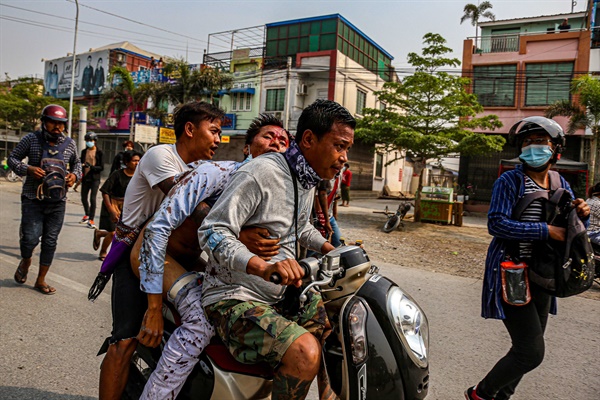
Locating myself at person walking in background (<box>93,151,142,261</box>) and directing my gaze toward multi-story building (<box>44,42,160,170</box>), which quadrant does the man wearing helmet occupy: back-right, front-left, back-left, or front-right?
back-left

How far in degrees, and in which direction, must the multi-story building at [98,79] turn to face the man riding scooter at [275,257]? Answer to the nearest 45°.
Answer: approximately 45° to its right

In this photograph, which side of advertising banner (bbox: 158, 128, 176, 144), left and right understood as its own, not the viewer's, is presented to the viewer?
front

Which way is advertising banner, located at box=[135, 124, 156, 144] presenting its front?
toward the camera

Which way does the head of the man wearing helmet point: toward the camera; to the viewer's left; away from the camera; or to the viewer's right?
toward the camera

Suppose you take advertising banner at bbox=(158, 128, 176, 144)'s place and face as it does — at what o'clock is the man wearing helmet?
The man wearing helmet is roughly at 12 o'clock from the advertising banner.

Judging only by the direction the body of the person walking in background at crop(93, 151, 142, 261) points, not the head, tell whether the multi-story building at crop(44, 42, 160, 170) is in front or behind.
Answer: behind

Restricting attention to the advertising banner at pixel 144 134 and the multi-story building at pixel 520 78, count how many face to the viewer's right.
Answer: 0

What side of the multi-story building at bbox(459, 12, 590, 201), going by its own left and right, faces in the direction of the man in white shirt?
front

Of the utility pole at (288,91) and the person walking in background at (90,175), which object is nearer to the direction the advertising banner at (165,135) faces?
the person walking in background

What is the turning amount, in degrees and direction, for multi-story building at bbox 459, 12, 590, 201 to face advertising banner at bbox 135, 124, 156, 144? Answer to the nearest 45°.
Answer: approximately 45° to its right
